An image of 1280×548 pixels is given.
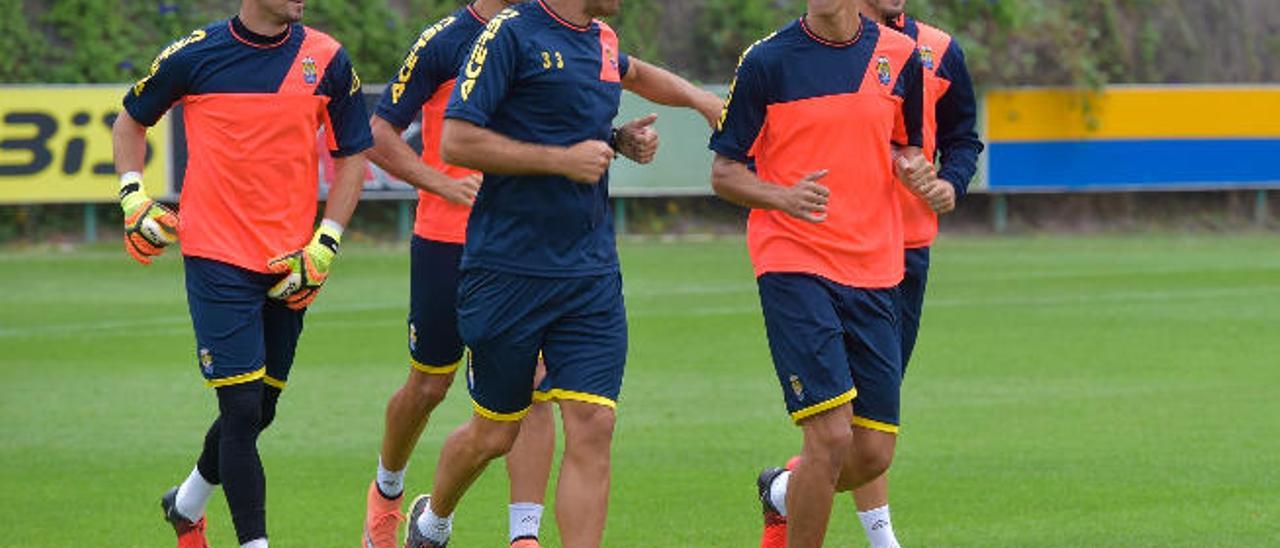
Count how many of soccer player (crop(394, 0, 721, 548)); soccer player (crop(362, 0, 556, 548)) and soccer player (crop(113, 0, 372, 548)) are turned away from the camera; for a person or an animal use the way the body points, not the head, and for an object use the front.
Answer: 0

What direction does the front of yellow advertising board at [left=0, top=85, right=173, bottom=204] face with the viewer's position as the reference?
facing the viewer

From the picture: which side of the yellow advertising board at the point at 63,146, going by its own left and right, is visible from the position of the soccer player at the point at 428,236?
front

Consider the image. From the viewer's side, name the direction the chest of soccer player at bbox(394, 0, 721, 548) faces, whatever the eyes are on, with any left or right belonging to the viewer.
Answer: facing the viewer and to the right of the viewer

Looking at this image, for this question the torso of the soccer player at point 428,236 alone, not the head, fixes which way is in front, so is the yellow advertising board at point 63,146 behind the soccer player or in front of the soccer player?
behind

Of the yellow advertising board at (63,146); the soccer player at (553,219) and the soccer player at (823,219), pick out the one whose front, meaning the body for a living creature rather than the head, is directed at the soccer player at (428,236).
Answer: the yellow advertising board

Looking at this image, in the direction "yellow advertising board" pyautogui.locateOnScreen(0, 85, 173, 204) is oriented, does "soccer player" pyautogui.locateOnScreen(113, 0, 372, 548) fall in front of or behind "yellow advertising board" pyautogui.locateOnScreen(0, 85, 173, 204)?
in front

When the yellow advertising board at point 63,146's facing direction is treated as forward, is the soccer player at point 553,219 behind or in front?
in front
